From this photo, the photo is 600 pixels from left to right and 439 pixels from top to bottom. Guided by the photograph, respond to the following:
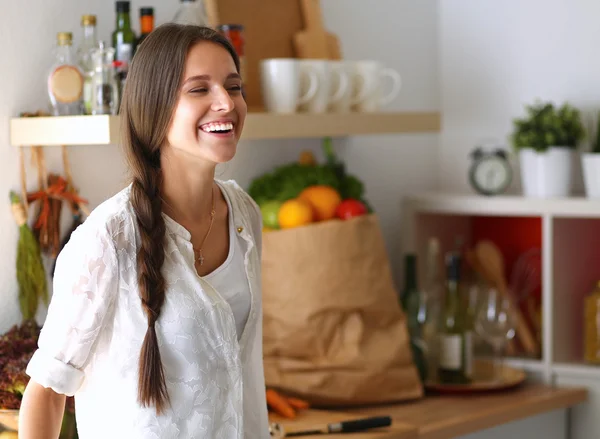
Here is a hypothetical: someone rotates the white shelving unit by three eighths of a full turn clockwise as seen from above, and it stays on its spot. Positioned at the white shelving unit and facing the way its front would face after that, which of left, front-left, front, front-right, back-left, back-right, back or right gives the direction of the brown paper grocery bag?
left

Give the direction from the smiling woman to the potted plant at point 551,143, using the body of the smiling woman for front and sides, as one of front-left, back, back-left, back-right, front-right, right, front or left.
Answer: left

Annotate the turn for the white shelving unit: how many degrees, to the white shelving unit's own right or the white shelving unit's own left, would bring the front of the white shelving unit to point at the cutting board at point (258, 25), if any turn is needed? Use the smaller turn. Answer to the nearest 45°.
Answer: approximately 45° to the white shelving unit's own right

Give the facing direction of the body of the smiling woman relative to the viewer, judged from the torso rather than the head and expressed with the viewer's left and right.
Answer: facing the viewer and to the right of the viewer

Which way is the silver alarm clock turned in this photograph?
toward the camera

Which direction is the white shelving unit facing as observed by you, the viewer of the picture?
facing the viewer

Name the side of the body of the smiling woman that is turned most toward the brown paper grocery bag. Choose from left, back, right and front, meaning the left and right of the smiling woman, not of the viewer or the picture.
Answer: left

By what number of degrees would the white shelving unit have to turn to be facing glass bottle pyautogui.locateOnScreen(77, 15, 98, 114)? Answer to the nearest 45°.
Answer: approximately 45° to its right

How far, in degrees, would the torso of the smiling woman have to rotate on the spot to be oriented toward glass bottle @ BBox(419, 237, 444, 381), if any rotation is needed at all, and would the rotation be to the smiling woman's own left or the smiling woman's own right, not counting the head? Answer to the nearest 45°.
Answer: approximately 90° to the smiling woman's own left

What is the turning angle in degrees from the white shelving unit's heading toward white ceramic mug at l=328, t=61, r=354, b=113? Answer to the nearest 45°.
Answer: approximately 45° to its right

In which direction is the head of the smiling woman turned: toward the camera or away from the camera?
toward the camera
